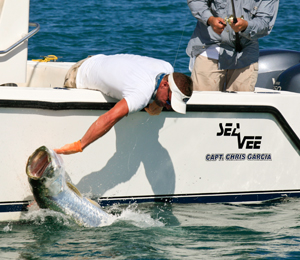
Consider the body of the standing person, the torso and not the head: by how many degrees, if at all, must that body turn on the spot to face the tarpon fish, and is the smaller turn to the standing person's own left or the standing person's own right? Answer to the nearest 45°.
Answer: approximately 45° to the standing person's own right

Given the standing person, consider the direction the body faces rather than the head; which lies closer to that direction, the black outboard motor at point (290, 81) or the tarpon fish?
the tarpon fish

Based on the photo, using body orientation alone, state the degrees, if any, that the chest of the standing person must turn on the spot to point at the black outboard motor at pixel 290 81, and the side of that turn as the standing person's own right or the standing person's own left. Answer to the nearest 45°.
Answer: approximately 135° to the standing person's own left

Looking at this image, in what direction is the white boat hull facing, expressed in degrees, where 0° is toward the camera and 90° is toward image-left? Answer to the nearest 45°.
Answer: approximately 90°

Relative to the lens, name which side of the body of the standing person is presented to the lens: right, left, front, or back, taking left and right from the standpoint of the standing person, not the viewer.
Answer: front

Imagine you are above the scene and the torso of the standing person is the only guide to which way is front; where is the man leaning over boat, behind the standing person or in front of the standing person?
in front

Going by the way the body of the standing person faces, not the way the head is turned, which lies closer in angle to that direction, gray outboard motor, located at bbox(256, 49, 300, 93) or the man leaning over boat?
the man leaning over boat
